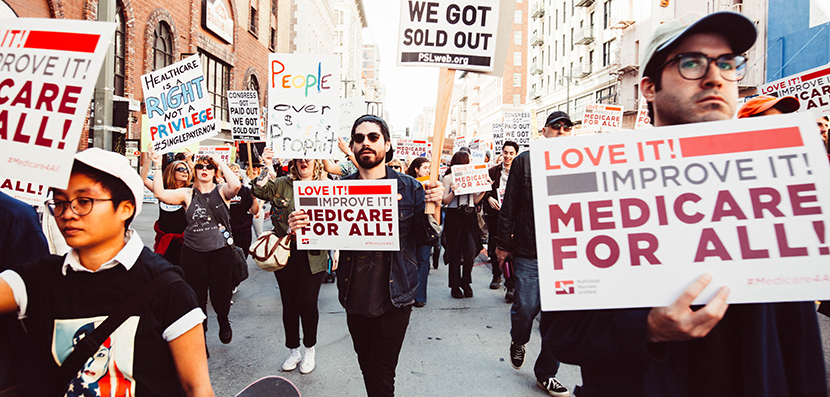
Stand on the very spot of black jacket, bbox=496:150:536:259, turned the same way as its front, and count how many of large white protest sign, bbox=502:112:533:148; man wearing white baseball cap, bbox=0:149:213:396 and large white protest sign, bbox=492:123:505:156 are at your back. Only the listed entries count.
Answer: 2

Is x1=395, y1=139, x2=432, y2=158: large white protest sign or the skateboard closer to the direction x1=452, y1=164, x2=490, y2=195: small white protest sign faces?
the skateboard

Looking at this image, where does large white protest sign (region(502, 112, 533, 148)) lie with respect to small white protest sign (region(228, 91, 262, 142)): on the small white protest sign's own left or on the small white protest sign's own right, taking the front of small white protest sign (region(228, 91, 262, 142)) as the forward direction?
on the small white protest sign's own left

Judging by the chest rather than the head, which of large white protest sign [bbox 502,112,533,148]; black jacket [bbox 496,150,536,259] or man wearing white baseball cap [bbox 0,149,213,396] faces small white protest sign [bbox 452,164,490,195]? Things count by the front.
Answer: large white protest sign [bbox 502,112,533,148]

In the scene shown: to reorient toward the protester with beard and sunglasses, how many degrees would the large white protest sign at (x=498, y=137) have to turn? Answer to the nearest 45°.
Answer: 0° — it already faces them

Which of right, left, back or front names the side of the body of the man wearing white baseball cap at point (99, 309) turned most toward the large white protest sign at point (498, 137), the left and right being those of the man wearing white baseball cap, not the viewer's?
back

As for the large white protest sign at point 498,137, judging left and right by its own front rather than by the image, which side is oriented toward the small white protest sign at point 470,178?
front

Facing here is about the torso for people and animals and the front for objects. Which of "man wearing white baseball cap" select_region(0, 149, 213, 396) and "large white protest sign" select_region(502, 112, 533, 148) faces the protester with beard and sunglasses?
the large white protest sign

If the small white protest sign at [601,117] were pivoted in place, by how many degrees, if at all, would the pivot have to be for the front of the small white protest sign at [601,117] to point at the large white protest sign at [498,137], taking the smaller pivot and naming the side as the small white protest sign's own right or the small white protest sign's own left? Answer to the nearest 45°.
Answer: approximately 135° to the small white protest sign's own right

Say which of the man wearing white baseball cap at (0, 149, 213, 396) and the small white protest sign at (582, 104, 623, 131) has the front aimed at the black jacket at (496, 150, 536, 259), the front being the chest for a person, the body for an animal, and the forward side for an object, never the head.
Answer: the small white protest sign
